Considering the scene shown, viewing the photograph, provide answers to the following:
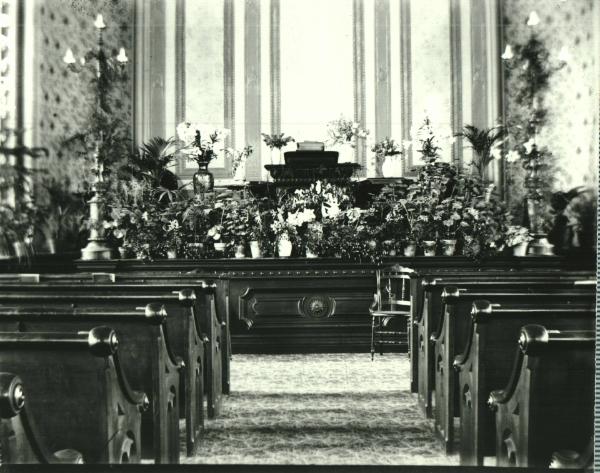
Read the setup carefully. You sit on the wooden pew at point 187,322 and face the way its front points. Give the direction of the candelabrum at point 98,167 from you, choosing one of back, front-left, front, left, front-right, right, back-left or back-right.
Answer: front

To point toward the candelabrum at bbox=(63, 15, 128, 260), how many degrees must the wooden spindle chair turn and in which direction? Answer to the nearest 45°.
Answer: approximately 45° to its right

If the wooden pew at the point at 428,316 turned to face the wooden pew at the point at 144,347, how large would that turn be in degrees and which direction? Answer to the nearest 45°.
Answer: approximately 135° to its left

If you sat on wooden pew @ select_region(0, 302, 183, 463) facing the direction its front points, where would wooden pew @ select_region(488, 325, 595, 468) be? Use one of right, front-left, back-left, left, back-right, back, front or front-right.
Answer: back-right

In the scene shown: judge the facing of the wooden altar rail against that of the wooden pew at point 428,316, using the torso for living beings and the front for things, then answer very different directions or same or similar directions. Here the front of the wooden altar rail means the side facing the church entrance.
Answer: very different directions

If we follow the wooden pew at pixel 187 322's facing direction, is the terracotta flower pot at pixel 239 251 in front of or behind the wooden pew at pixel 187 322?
in front

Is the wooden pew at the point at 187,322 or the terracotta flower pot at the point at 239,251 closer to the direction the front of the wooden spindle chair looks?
the wooden pew

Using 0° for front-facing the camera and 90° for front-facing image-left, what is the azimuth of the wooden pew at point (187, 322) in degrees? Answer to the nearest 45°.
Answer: approximately 180°

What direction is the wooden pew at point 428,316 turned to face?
away from the camera

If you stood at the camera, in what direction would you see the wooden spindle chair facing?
facing the viewer and to the left of the viewer

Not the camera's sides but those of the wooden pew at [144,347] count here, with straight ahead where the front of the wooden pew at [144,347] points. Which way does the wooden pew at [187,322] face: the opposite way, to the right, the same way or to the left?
the same way

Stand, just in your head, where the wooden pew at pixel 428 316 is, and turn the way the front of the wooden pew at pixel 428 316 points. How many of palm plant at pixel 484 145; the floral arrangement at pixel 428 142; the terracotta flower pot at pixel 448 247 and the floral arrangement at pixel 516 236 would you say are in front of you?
4

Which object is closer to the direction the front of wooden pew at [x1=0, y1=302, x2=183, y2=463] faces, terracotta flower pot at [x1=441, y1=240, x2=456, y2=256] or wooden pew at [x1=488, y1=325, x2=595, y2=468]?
the terracotta flower pot

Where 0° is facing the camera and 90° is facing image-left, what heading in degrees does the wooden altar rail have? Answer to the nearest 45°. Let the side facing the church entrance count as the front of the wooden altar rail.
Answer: approximately 0°

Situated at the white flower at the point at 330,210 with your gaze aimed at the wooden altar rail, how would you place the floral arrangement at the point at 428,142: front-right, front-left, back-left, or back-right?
back-left

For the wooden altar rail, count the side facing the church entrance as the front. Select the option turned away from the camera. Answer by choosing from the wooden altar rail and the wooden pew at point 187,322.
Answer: the wooden pew

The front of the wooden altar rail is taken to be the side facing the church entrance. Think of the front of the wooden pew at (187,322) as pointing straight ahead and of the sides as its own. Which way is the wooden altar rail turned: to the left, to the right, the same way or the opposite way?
the opposite way

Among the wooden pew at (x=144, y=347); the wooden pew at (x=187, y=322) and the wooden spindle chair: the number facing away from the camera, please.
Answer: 2

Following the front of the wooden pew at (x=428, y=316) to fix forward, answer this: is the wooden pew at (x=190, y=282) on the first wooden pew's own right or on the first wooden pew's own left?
on the first wooden pew's own left

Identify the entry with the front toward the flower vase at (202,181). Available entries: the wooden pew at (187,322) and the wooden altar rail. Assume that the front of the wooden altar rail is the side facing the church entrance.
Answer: the wooden pew
